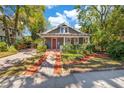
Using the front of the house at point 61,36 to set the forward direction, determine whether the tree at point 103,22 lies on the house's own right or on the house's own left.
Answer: on the house's own left

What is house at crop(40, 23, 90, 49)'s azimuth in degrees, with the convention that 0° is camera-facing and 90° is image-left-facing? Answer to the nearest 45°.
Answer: approximately 0°
